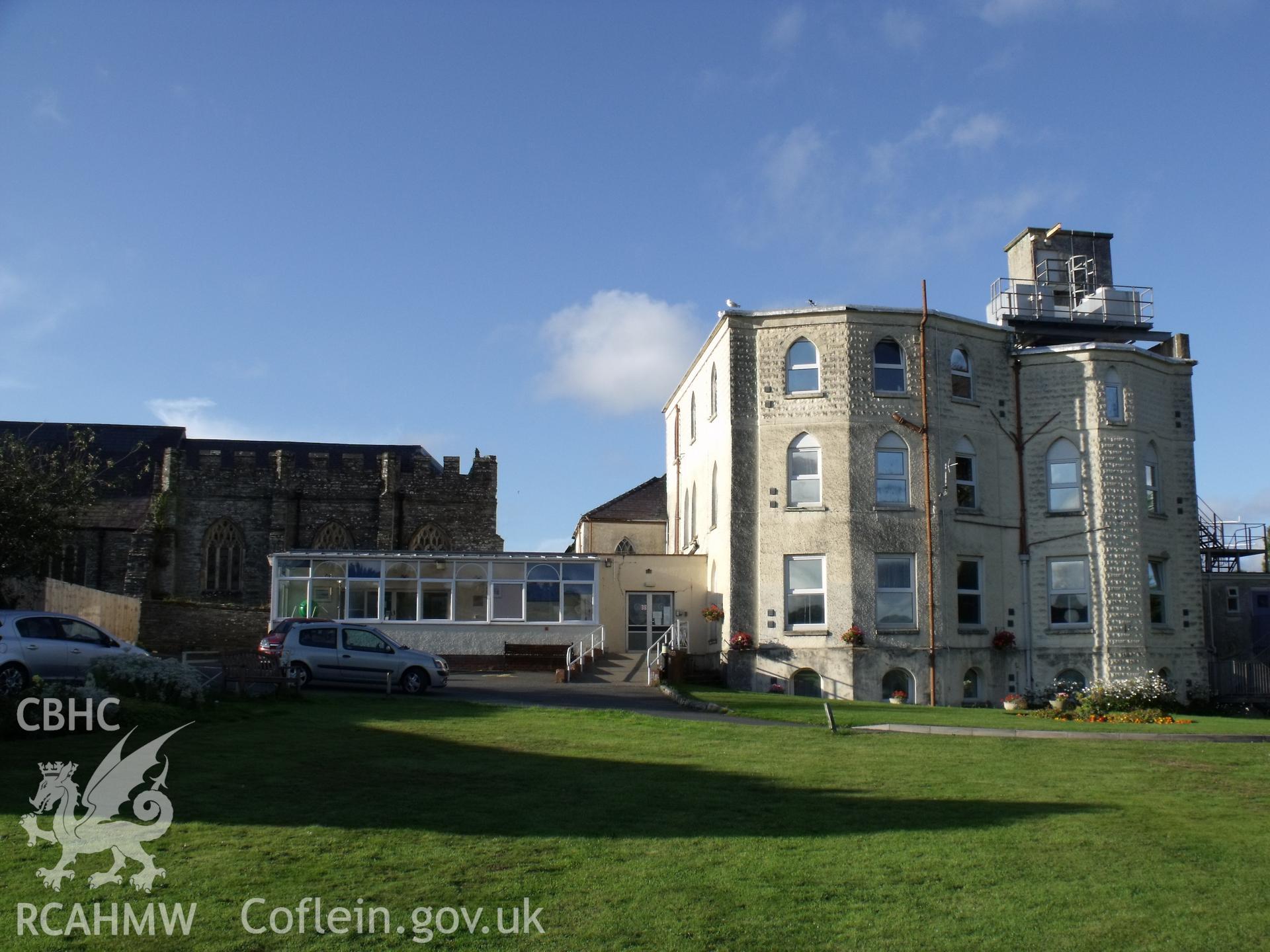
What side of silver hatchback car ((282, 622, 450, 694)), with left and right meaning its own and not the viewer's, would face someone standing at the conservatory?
left

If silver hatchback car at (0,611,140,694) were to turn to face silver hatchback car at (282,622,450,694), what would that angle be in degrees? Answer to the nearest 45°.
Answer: approximately 45° to its left

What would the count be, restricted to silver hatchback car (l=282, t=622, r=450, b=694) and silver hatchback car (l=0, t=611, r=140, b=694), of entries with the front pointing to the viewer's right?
2

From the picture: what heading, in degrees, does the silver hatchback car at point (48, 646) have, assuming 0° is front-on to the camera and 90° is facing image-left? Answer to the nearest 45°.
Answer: approximately 270°

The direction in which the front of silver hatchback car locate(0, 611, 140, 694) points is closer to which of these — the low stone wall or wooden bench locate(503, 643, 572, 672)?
the wooden bench

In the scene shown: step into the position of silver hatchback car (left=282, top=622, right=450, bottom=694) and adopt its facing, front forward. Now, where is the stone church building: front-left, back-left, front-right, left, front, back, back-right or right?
left

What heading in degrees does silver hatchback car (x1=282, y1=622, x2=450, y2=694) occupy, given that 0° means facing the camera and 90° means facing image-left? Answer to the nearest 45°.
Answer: approximately 270°

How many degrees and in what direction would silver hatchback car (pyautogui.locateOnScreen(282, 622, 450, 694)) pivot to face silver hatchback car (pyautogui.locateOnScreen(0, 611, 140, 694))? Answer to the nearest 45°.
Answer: approximately 135° to its right

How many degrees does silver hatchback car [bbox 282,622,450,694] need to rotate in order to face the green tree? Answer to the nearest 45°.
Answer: approximately 135° to its left

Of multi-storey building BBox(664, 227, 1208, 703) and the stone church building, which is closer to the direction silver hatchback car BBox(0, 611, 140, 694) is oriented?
the multi-storey building

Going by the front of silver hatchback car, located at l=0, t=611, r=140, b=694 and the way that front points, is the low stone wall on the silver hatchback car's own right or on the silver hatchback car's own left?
on the silver hatchback car's own left

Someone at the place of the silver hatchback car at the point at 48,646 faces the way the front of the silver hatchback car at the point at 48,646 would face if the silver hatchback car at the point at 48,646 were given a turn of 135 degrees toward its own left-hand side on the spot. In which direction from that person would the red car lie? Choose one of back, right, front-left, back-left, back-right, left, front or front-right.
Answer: right
